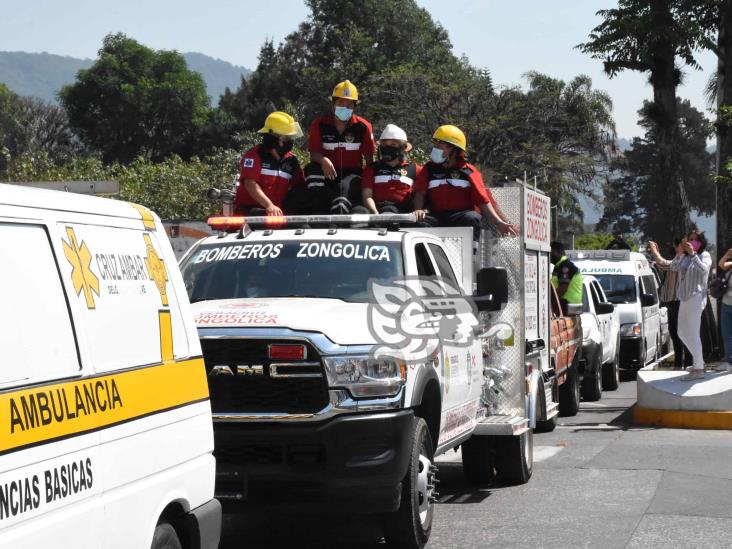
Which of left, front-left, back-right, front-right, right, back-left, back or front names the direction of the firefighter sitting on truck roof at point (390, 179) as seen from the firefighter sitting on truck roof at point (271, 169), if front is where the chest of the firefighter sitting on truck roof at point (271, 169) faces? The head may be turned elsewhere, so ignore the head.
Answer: front-left

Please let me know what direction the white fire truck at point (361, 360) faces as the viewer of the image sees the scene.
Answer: facing the viewer and to the left of the viewer

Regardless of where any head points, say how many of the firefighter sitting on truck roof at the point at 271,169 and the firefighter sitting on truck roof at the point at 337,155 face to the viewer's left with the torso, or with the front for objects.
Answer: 0

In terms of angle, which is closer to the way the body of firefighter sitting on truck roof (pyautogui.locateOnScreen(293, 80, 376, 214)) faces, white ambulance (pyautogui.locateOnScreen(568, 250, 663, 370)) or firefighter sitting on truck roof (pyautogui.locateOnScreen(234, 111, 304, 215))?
the firefighter sitting on truck roof

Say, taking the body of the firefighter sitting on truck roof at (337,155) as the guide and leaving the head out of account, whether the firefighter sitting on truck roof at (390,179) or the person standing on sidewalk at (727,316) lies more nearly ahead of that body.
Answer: the firefighter sitting on truck roof
